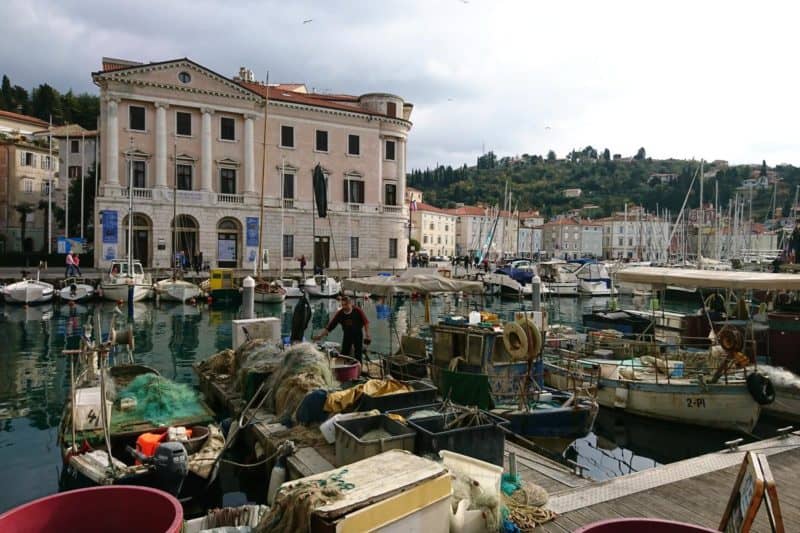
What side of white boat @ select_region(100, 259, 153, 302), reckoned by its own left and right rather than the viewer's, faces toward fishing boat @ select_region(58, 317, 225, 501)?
front

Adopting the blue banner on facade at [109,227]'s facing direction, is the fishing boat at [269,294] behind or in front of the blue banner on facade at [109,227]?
in front

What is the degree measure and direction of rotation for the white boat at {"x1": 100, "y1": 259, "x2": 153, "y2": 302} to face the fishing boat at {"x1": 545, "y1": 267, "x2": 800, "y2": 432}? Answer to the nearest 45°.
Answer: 0° — it already faces it

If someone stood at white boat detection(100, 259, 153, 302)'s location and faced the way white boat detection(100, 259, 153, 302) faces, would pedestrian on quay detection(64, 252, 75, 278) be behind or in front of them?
behind

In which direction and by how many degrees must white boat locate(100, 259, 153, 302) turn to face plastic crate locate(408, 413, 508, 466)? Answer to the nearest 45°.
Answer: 0° — it already faces it

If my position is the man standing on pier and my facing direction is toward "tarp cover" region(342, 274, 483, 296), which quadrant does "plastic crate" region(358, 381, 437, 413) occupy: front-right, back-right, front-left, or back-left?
back-right

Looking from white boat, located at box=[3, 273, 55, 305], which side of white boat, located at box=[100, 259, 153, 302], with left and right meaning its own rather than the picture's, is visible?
right

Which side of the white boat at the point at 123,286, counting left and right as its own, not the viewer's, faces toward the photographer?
front

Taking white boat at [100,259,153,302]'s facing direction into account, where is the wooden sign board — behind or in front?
in front

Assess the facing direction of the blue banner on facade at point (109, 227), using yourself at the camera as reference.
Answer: facing the viewer
